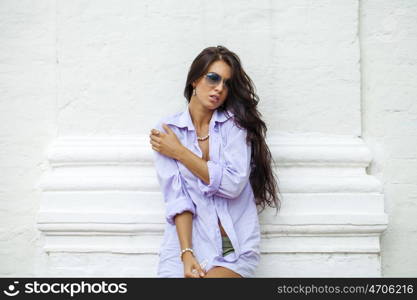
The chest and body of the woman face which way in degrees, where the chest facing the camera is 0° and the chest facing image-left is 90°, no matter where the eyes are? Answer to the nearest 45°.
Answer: approximately 0°
